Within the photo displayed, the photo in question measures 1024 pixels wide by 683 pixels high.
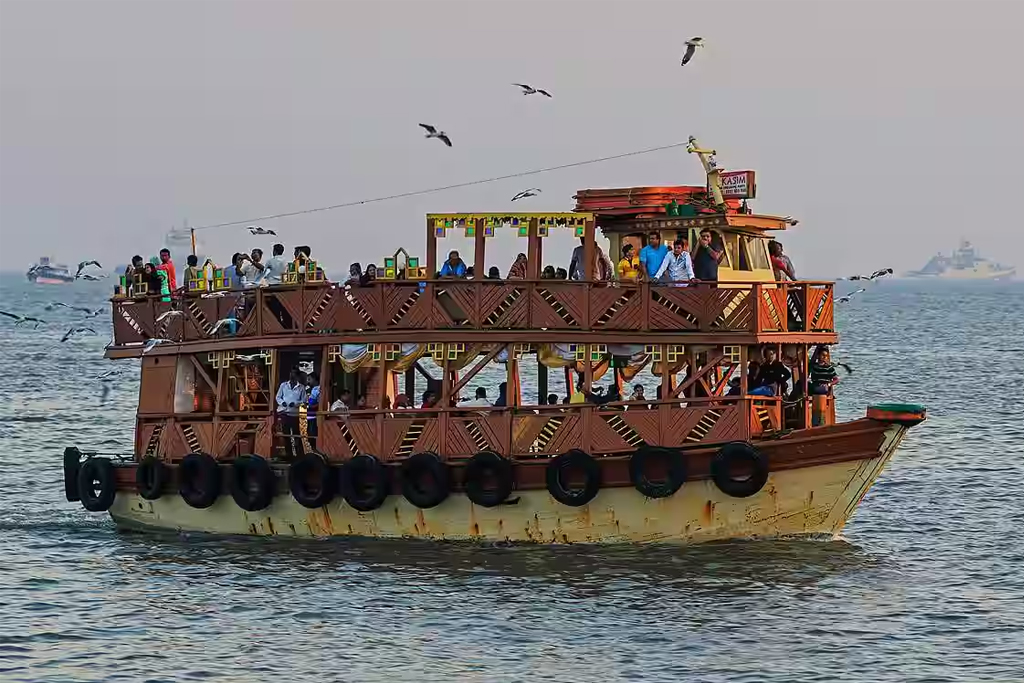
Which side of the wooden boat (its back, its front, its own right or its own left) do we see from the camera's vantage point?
right

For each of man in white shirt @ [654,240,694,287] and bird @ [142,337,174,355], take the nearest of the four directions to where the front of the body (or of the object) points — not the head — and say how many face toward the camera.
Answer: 1

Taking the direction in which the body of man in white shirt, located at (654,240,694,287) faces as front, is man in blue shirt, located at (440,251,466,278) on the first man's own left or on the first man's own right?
on the first man's own right

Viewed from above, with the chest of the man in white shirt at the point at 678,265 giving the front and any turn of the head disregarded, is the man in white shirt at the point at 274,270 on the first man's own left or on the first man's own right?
on the first man's own right

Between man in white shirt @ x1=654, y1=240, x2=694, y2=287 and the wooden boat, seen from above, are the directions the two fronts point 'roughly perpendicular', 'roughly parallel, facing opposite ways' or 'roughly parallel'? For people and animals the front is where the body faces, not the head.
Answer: roughly perpendicular

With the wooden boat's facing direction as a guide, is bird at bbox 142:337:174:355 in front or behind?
behind
